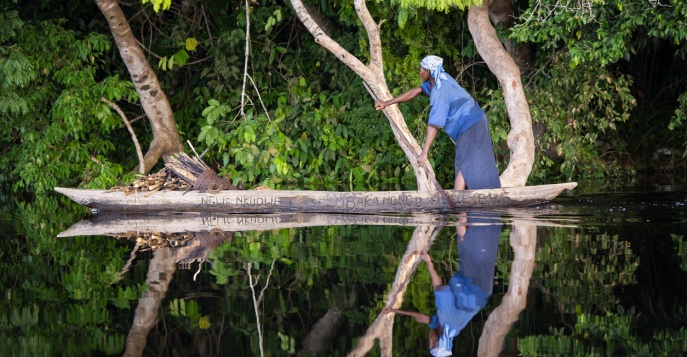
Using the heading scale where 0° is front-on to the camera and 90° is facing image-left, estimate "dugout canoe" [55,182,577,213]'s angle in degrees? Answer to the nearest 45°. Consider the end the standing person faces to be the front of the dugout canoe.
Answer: approximately 90°

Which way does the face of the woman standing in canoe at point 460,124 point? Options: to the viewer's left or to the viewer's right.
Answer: to the viewer's left

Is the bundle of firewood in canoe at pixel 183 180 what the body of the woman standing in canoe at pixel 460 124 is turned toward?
yes

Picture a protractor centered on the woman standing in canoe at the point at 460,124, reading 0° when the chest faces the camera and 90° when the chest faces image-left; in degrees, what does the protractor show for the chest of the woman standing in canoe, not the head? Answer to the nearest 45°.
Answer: approximately 90°

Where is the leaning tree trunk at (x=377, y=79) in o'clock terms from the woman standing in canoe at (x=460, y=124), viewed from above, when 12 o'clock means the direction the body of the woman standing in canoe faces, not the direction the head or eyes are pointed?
The leaning tree trunk is roughly at 1 o'clock from the woman standing in canoe.
